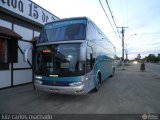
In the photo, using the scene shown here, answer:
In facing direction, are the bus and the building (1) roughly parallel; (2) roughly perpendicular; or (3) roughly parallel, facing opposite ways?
roughly perpendicular

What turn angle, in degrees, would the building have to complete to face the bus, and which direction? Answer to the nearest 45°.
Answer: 0° — it already faces it

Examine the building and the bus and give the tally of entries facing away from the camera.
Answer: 0

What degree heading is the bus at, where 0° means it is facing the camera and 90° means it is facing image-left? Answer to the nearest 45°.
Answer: approximately 45°

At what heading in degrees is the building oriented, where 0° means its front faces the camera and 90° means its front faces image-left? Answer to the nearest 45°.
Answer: approximately 315°

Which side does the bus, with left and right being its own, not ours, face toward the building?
right
